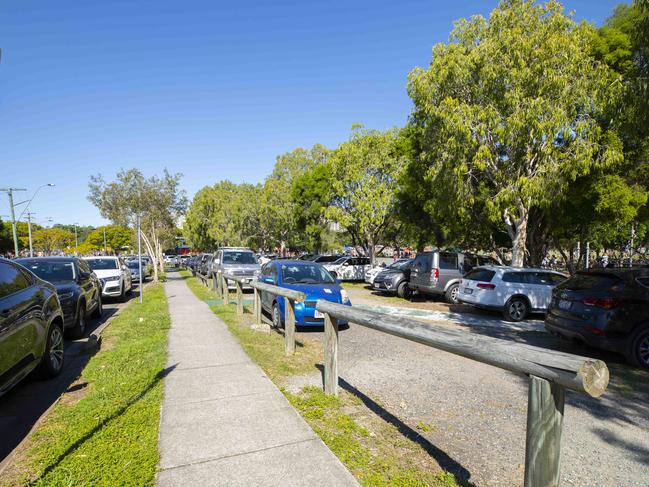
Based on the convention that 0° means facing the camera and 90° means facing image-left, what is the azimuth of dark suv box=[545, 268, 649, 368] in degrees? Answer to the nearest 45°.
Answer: approximately 225°

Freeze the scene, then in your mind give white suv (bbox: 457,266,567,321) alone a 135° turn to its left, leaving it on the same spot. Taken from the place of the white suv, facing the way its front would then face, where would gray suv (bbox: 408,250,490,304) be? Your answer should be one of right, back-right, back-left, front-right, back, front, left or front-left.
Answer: front-right

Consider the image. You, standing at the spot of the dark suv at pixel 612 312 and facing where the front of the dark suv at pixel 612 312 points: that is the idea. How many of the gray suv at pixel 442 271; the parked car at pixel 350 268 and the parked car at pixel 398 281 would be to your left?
3

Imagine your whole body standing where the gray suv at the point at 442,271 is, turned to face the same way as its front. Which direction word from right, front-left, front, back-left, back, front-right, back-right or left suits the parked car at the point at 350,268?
left

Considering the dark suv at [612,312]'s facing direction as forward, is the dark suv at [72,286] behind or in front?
behind

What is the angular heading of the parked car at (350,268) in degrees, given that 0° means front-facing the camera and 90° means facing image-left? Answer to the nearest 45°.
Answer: approximately 45°

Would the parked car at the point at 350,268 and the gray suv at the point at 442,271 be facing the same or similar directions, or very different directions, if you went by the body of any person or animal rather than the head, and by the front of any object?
very different directions

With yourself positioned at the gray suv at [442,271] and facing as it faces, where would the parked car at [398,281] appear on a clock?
The parked car is roughly at 9 o'clock from the gray suv.

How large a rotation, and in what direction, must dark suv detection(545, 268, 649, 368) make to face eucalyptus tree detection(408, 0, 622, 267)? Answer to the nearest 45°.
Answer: approximately 45° to its left

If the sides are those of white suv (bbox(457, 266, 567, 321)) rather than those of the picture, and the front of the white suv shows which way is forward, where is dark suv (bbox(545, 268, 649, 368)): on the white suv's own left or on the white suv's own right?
on the white suv's own right
